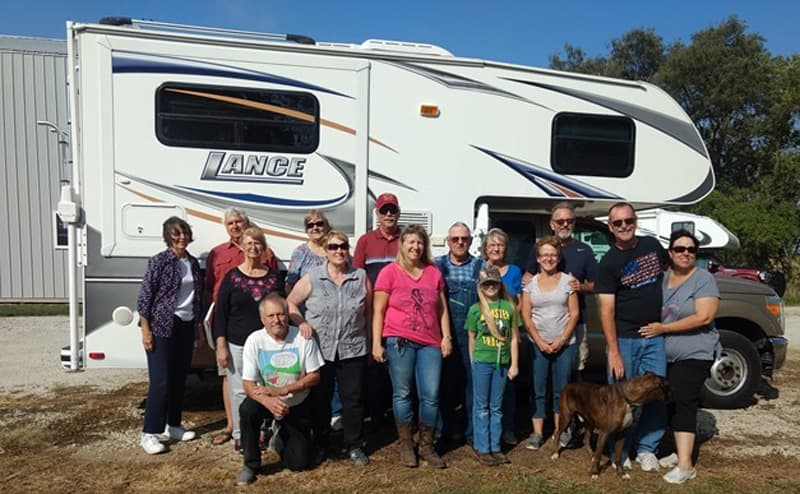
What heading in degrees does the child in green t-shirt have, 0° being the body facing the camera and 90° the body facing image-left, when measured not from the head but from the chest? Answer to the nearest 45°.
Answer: approximately 0°

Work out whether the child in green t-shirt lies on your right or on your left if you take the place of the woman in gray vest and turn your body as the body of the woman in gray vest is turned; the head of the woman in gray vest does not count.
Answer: on your left

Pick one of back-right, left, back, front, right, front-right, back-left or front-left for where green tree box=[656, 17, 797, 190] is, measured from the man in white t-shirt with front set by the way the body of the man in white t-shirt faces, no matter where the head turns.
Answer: back-left

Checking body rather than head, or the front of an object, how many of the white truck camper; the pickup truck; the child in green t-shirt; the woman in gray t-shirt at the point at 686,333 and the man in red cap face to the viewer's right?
2

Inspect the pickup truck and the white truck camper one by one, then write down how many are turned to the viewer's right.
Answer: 2
